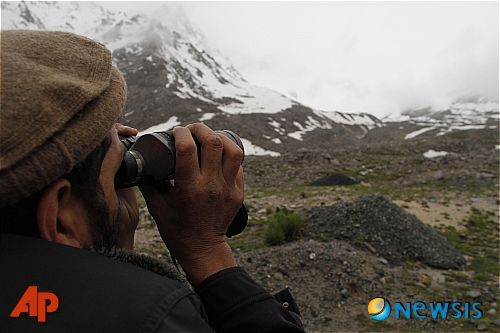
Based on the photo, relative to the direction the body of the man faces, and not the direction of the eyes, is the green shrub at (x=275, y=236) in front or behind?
in front

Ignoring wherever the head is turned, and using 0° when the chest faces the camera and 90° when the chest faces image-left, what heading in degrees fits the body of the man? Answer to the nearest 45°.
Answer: approximately 225°

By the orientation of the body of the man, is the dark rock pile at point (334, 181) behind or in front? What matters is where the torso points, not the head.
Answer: in front

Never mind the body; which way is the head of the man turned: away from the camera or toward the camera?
away from the camera

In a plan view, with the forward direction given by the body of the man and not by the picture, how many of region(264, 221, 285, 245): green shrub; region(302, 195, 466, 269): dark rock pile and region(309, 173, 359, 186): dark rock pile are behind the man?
0

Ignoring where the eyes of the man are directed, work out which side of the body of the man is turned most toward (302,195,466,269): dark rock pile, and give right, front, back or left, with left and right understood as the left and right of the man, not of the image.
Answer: front
